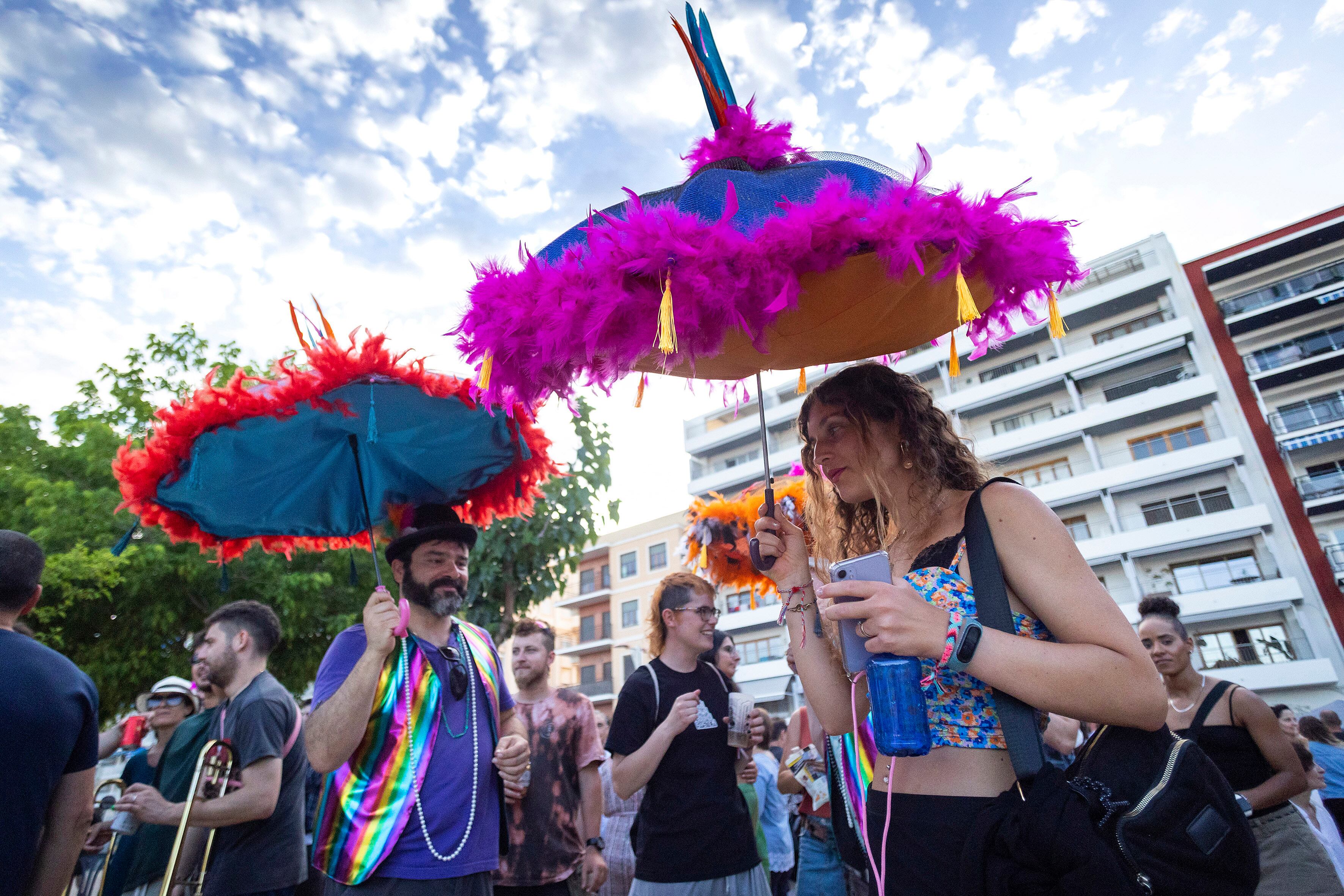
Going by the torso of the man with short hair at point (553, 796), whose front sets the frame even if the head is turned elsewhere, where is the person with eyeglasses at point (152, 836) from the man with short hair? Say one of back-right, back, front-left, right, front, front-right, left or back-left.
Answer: front-right

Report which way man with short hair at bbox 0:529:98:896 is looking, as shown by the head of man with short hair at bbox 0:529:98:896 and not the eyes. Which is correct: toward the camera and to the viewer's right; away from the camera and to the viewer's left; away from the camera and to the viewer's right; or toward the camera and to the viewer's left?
away from the camera and to the viewer's right

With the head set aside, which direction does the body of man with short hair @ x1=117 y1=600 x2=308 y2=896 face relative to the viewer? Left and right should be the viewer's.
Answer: facing to the left of the viewer

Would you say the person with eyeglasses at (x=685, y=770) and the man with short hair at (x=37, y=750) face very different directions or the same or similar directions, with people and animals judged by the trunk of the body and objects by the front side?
very different directions

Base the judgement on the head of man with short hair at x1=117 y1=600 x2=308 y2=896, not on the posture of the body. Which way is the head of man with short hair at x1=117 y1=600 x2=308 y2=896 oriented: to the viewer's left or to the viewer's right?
to the viewer's left

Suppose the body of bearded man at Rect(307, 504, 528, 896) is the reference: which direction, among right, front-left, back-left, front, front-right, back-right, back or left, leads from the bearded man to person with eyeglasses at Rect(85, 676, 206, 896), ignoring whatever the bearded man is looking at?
back

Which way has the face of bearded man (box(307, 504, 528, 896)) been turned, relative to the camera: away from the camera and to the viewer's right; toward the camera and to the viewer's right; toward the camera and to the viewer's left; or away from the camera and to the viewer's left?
toward the camera and to the viewer's right

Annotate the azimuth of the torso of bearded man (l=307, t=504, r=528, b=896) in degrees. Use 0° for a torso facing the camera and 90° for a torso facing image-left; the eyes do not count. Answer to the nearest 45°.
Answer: approximately 315°

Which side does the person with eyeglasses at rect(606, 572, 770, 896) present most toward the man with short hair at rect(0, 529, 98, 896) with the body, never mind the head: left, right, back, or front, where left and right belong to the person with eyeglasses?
right

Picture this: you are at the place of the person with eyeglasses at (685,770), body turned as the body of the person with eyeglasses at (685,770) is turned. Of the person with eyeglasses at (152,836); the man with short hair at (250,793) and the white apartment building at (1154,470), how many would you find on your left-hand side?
1

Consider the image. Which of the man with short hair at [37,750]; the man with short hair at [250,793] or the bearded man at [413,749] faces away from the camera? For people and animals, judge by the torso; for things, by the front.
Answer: the man with short hair at [37,750]

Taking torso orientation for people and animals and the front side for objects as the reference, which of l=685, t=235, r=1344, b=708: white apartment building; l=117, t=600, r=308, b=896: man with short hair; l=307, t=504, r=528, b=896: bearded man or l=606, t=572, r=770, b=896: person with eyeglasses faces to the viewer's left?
the man with short hair

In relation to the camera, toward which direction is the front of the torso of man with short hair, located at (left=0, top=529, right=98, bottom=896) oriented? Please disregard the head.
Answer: away from the camera

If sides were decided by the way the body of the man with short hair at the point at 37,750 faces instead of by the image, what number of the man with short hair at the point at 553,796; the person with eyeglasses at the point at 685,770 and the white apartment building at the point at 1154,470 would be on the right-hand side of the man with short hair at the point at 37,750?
3
